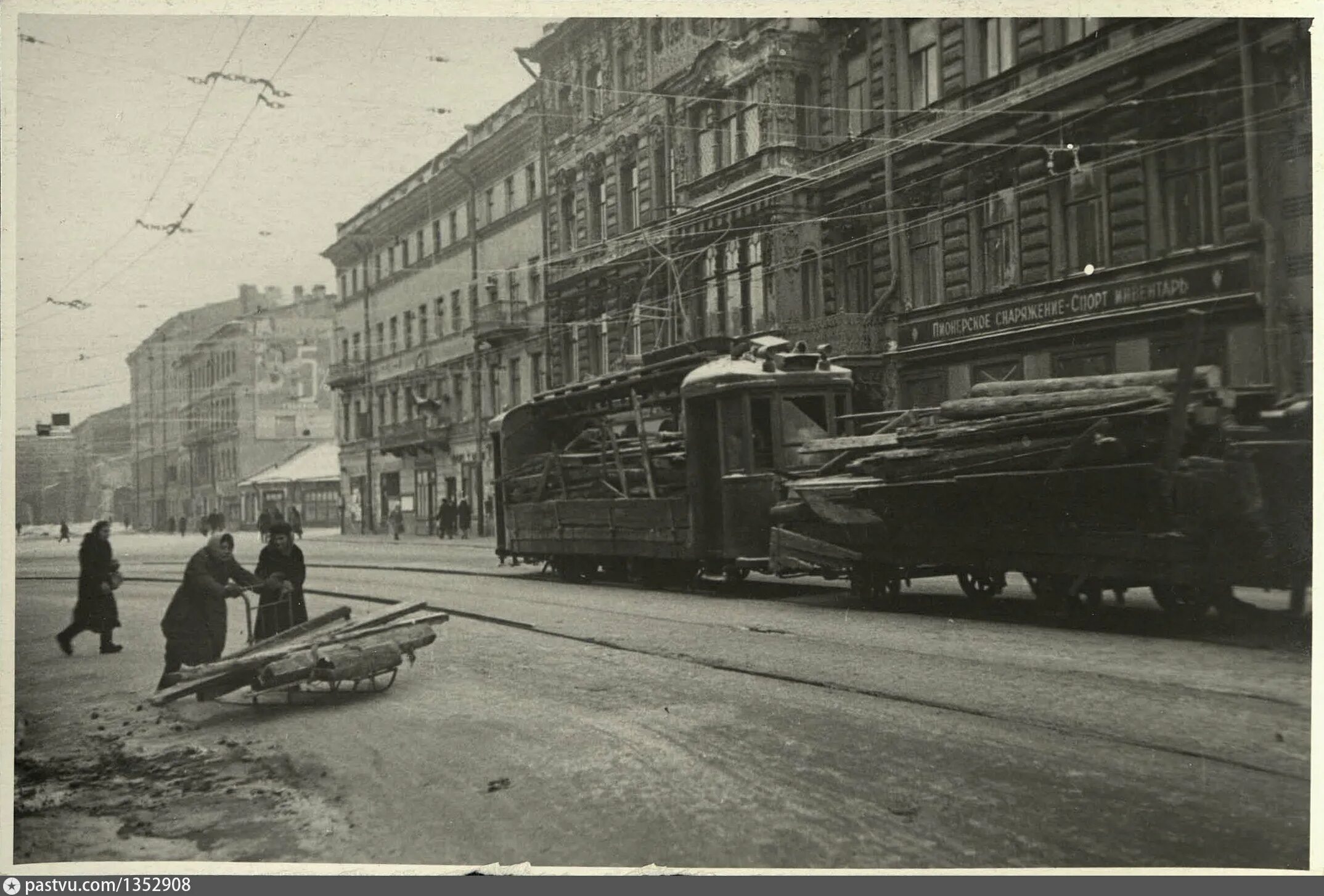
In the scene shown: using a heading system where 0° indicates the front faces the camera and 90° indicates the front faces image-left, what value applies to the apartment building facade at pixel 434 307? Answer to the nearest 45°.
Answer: approximately 45°

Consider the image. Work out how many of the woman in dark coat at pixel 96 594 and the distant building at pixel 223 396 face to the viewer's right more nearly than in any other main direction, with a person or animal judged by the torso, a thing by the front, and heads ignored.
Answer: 1

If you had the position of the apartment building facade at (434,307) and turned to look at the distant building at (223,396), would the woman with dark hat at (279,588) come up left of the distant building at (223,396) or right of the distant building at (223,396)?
left
